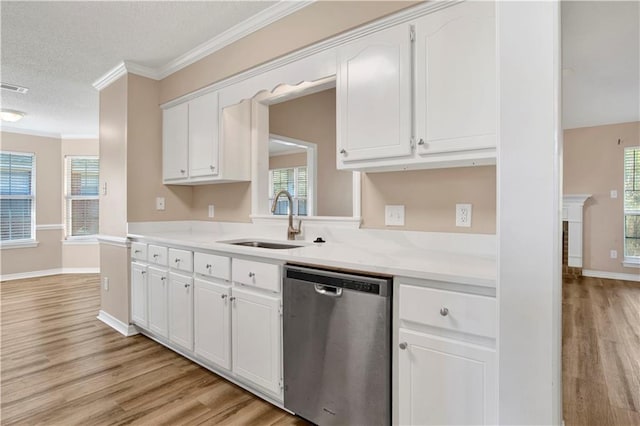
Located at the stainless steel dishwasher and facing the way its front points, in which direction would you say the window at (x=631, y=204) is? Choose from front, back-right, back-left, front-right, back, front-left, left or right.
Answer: back

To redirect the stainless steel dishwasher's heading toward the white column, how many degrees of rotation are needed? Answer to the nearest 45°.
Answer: approximately 90° to its left

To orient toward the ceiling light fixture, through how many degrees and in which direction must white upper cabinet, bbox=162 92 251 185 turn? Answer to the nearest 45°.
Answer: approximately 90° to its right

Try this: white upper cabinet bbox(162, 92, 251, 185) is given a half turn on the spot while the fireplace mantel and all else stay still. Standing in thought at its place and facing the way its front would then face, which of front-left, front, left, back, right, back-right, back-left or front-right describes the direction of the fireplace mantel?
front-right

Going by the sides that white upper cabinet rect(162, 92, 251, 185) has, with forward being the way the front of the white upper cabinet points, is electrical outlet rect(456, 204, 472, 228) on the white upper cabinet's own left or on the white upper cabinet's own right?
on the white upper cabinet's own left

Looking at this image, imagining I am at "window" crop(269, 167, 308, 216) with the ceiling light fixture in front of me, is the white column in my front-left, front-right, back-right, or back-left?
back-left

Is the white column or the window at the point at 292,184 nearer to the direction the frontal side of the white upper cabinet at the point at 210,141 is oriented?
the white column

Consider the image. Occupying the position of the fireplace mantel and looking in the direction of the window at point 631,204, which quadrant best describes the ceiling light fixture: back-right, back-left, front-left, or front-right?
back-right

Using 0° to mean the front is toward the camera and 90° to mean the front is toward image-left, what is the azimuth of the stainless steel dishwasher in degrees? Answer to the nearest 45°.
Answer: approximately 45°

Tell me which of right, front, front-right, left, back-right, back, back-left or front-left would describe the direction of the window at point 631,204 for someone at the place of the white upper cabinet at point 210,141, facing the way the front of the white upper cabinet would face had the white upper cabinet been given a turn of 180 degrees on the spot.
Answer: front-right

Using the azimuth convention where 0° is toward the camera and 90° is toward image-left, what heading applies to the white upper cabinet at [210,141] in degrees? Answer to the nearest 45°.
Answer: approximately 45°

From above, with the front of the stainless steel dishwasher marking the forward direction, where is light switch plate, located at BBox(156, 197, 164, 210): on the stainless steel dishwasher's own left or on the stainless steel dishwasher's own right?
on the stainless steel dishwasher's own right
